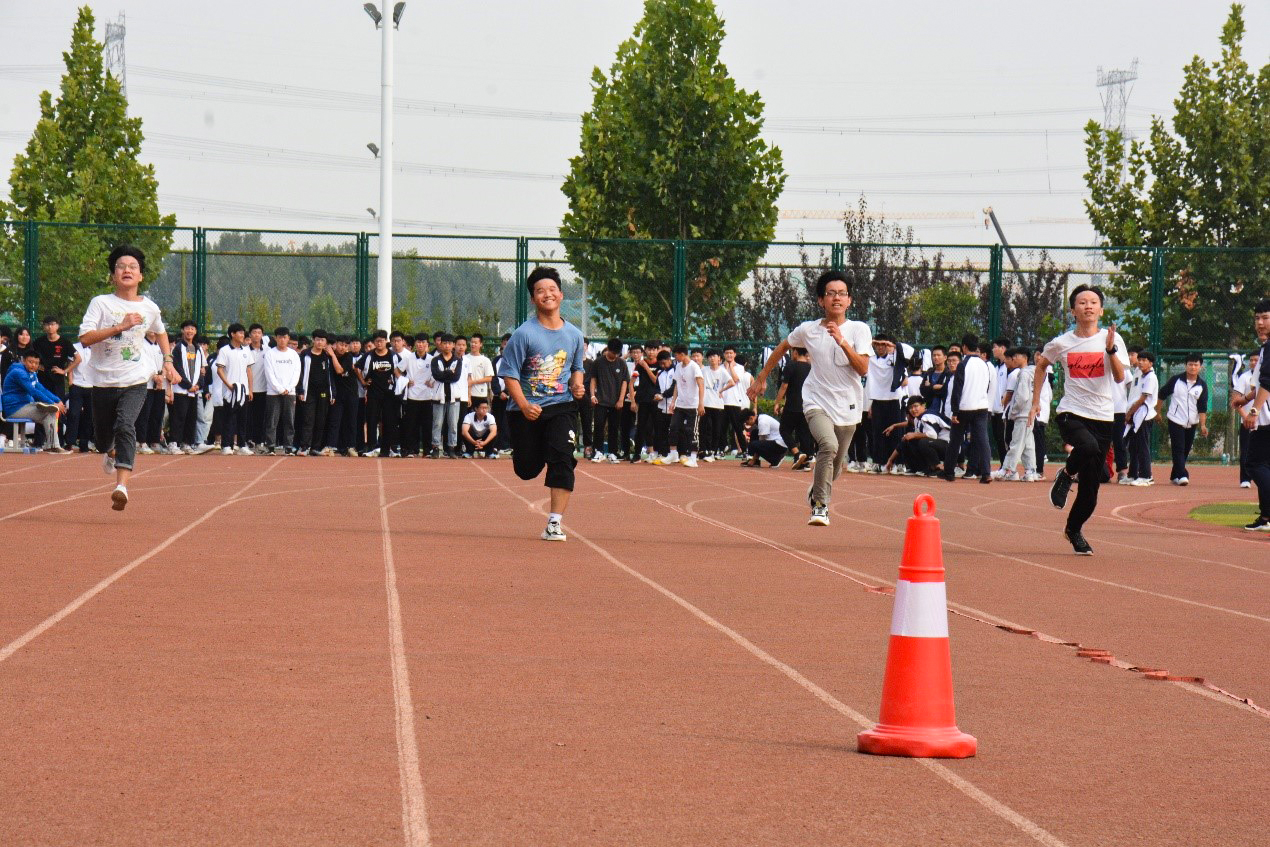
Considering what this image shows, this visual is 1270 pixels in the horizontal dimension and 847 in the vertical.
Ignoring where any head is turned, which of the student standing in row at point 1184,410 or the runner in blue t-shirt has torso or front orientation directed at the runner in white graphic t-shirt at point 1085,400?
the student standing in row

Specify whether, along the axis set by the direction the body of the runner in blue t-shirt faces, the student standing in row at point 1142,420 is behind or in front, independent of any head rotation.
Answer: behind

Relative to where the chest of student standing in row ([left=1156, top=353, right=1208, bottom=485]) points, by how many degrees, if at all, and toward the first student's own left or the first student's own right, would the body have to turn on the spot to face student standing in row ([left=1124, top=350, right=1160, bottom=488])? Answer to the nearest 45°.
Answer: approximately 45° to the first student's own right

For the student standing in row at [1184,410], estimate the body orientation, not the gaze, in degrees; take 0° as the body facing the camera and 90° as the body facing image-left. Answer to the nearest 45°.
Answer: approximately 0°

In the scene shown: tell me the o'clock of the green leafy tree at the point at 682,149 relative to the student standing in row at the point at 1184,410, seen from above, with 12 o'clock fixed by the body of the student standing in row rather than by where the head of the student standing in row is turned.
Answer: The green leafy tree is roughly at 4 o'clock from the student standing in row.

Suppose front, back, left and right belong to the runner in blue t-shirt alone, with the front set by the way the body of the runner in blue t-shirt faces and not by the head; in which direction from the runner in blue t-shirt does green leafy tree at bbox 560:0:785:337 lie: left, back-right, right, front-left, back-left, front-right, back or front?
back

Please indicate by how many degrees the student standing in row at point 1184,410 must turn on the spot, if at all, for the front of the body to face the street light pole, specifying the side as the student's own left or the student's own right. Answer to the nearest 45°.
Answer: approximately 90° to the student's own right

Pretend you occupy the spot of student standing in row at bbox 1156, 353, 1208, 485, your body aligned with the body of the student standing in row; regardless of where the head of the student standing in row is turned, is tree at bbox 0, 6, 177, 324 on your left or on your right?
on your right

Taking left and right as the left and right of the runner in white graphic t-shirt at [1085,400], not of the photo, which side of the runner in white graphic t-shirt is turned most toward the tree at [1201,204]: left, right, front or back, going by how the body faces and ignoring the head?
back
